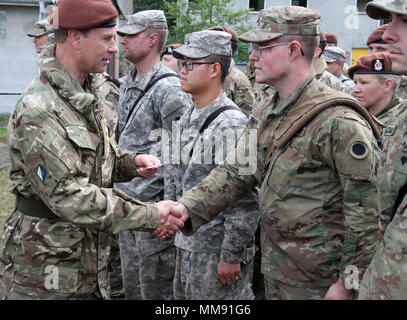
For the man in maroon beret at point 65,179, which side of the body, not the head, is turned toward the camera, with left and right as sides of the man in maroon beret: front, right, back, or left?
right

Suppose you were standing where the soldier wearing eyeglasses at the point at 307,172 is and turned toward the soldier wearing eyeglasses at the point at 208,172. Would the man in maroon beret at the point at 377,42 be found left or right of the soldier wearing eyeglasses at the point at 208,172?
right

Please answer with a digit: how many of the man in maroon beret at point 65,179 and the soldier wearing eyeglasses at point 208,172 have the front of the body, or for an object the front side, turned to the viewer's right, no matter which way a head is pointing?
1

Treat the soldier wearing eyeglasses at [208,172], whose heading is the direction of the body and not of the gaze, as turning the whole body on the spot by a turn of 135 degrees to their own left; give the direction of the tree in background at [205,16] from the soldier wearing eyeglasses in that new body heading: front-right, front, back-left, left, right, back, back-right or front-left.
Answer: left

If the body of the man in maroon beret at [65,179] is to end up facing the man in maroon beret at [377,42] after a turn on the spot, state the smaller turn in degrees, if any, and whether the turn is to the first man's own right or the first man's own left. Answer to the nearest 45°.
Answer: approximately 45° to the first man's own left

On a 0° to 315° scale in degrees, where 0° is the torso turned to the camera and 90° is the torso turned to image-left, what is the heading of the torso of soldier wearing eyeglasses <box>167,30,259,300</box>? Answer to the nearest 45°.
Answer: approximately 45°

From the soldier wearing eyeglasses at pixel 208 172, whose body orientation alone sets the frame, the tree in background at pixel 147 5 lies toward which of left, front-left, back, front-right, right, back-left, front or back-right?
back-right

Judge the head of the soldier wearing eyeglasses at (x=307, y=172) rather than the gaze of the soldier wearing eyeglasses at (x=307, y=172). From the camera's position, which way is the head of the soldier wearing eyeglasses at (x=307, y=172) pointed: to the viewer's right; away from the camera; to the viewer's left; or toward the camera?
to the viewer's left

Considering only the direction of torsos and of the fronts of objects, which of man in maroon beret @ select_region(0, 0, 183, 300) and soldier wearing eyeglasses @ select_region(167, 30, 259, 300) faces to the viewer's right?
the man in maroon beret

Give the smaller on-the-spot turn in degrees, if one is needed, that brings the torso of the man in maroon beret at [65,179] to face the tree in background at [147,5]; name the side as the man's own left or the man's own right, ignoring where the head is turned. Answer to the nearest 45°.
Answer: approximately 90° to the man's own left

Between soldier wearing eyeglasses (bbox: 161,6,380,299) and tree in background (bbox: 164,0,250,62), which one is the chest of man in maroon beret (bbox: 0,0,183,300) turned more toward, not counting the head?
the soldier wearing eyeglasses

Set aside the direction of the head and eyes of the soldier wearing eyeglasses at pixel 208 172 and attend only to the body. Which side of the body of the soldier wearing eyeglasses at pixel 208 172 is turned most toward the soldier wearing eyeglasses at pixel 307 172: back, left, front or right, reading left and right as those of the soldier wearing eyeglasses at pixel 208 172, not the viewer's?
left
